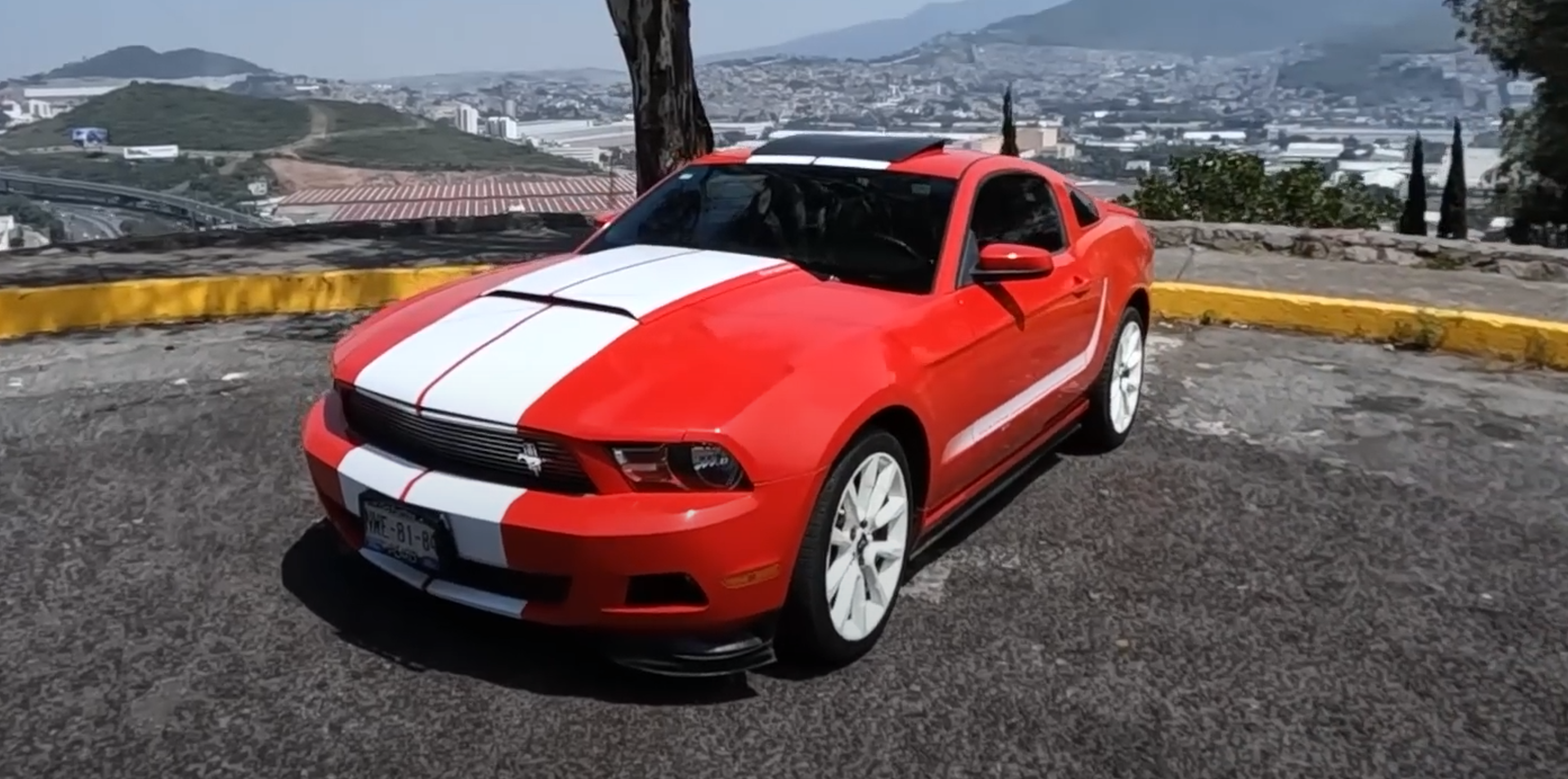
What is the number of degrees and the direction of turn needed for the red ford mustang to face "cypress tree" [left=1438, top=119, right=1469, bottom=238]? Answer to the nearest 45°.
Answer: approximately 180°

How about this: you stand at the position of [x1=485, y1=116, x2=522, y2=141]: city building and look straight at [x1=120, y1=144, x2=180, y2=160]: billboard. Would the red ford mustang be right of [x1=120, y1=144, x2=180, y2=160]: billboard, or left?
left

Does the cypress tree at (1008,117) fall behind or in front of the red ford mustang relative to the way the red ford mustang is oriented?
behind

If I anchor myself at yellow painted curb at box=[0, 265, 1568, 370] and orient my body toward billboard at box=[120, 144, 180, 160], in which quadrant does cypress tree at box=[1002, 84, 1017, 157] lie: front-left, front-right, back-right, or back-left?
front-right

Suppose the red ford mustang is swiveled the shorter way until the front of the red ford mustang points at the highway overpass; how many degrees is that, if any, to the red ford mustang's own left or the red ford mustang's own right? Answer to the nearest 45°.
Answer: approximately 90° to the red ford mustang's own right

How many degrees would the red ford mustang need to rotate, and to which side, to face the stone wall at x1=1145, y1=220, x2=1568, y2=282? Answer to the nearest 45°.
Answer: approximately 180°

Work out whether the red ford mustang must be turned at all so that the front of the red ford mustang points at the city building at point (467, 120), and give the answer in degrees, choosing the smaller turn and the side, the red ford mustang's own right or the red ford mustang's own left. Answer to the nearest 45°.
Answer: approximately 135° to the red ford mustang's own right

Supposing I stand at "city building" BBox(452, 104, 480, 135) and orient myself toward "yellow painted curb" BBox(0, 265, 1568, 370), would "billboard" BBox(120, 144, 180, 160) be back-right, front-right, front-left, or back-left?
front-right

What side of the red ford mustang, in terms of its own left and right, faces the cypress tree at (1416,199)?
back

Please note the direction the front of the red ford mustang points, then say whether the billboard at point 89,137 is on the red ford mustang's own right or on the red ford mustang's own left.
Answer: on the red ford mustang's own right

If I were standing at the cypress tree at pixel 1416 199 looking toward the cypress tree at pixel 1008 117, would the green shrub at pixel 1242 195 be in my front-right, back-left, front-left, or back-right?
front-left
